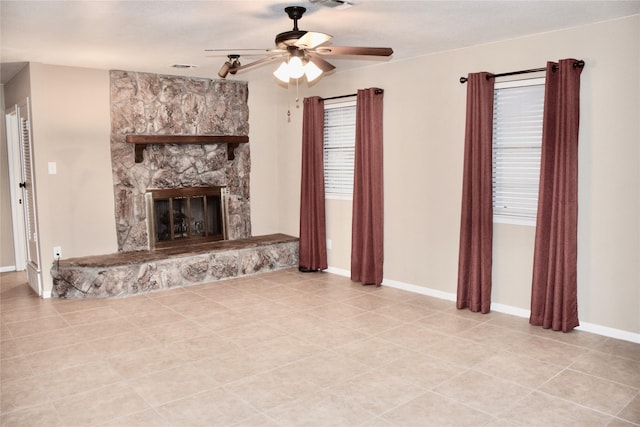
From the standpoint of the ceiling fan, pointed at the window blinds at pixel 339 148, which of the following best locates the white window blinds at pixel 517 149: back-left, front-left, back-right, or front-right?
front-right

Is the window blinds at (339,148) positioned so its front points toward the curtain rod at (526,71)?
no

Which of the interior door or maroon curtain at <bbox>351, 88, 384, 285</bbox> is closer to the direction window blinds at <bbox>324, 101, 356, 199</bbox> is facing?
the interior door

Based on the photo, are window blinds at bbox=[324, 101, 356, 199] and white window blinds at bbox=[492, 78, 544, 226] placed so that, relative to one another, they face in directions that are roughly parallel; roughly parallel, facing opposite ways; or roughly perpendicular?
roughly parallel

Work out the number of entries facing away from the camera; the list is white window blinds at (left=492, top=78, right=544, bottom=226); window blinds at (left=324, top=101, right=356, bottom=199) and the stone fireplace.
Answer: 0

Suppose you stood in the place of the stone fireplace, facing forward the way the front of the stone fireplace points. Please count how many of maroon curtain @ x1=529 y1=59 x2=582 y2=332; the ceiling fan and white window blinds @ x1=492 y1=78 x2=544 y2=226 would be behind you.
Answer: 0

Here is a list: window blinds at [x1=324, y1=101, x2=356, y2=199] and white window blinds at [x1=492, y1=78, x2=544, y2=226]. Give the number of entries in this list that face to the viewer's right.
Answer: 0

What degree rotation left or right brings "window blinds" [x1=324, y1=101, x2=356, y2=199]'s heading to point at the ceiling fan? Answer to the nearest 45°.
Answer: approximately 45° to its left

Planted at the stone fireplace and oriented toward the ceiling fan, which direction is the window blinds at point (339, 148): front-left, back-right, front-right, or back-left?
front-left

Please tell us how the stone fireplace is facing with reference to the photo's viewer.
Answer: facing the viewer and to the right of the viewer

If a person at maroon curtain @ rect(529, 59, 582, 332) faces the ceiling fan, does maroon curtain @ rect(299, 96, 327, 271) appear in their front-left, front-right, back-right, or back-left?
front-right

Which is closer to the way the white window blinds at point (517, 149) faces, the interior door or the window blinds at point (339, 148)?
the interior door

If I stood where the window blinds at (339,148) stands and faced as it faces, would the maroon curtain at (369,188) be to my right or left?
on my left

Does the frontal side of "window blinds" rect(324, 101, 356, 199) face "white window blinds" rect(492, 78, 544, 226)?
no

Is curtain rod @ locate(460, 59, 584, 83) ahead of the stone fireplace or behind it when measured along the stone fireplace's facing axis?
ahead

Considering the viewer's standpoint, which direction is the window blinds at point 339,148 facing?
facing the viewer and to the left of the viewer

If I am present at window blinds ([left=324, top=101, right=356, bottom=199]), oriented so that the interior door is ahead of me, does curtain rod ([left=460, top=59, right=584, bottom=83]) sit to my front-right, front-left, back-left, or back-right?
back-left
